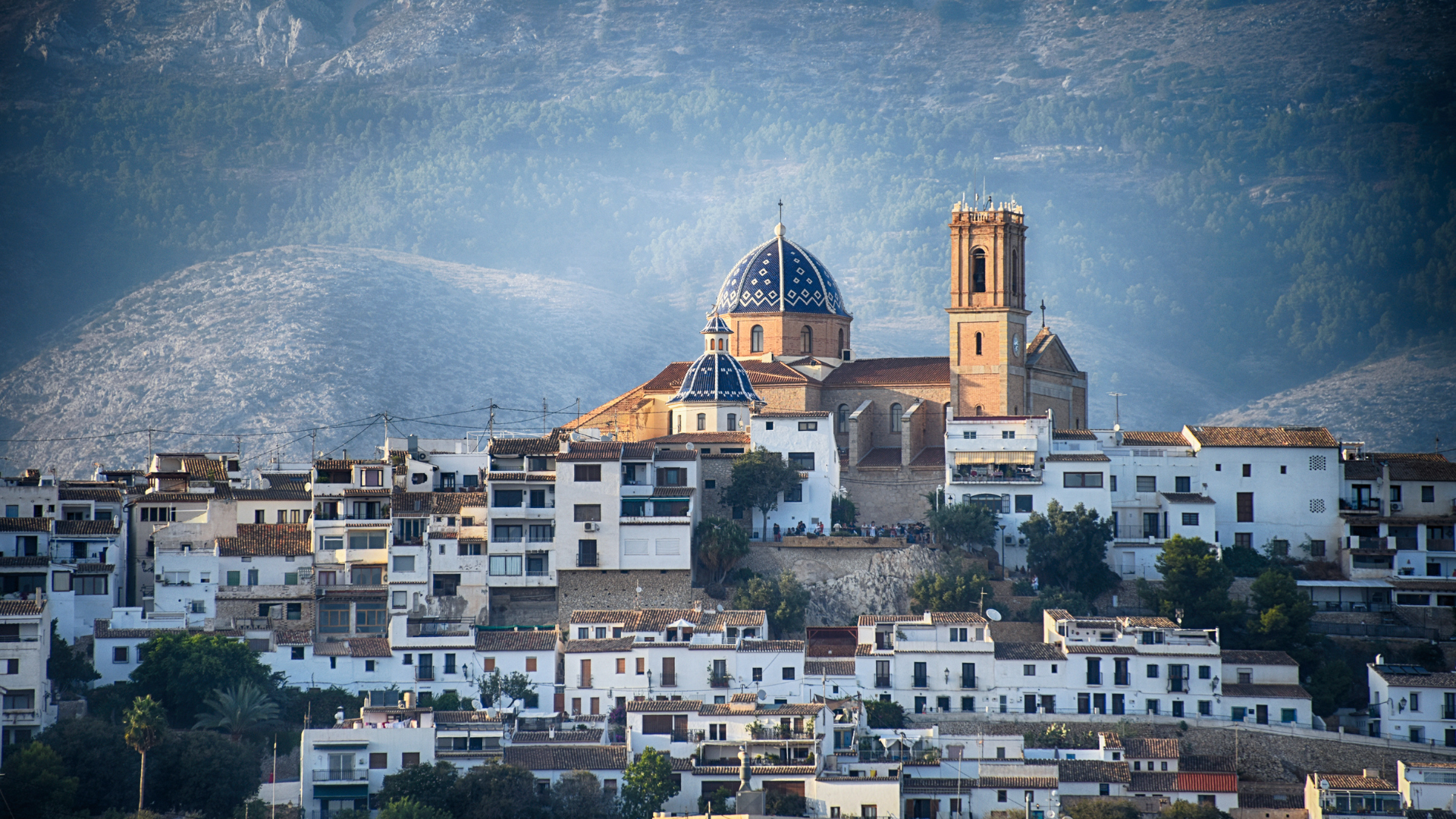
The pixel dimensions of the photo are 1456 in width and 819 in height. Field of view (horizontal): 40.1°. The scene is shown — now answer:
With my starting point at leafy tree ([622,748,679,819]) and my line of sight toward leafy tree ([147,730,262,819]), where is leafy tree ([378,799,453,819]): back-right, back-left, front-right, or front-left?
front-left

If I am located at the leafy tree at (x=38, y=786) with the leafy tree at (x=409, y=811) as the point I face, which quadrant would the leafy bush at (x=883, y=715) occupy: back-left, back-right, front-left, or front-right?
front-left

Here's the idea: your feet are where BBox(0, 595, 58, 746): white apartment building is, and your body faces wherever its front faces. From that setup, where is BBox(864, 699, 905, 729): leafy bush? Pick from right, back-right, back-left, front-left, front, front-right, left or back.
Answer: left

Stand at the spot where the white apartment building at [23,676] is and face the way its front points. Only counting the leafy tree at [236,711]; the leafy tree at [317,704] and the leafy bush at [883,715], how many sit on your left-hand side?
3

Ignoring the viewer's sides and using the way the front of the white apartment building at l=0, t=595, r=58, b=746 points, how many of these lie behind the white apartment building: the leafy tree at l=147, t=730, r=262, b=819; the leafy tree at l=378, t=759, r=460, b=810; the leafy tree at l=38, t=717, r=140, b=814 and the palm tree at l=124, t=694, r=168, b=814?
0

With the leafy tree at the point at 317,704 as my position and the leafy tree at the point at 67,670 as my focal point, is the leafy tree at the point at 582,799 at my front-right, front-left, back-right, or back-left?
back-left

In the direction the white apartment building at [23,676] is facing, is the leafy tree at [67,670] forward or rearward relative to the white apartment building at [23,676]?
rearward

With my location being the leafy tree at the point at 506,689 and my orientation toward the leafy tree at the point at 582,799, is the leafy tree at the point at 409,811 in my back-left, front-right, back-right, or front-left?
front-right

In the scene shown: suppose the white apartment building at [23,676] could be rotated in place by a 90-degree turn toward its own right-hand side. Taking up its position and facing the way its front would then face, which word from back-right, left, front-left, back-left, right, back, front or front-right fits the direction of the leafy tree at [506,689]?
back

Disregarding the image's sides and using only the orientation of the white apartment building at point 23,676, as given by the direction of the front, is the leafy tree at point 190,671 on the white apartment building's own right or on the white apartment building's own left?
on the white apartment building's own left

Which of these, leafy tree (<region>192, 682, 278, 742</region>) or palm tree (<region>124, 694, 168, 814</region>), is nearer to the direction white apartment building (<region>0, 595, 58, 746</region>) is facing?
the palm tree

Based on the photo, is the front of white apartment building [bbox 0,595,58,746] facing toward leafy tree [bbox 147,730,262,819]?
no

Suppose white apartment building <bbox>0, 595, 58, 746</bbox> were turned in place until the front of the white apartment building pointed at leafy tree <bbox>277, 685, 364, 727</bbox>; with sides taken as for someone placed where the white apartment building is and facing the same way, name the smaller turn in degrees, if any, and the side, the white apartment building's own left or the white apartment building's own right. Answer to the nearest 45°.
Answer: approximately 90° to the white apartment building's own left

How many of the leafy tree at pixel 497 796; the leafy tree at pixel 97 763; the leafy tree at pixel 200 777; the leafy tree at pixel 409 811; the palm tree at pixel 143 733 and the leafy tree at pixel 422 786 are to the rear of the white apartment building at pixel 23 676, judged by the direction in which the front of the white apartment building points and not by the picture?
0

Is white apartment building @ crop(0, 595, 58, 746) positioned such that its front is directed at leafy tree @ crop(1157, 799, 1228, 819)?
no

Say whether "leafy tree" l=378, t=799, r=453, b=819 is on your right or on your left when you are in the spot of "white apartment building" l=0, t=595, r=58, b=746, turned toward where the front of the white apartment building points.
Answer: on your left

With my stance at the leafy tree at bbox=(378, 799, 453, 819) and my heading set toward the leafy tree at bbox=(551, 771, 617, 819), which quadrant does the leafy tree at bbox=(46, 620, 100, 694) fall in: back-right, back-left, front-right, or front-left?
back-left

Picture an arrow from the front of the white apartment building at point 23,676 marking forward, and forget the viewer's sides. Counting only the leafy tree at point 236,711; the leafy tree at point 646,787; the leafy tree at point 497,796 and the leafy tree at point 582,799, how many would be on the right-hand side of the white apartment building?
0

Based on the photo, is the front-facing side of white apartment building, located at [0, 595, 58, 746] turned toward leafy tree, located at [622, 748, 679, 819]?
no

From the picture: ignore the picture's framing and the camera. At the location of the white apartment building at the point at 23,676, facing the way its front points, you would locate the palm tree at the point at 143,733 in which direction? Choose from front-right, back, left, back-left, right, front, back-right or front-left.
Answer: front-left

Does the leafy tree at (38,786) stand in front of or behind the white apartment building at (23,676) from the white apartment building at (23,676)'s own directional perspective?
in front

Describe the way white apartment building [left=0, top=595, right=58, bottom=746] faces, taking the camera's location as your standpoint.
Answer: facing the viewer
